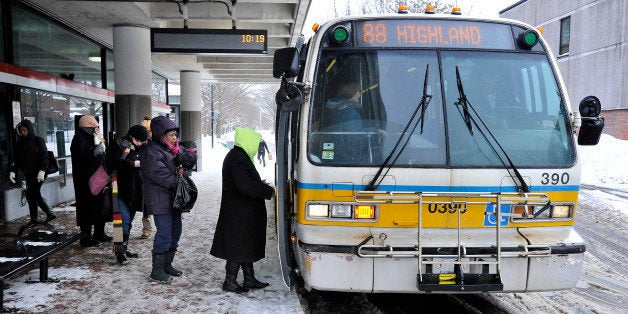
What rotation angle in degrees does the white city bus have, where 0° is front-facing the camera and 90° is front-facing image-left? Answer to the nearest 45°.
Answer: approximately 0°

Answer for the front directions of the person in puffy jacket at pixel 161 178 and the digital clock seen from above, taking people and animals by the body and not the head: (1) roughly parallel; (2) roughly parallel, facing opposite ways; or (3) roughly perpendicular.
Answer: roughly perpendicular

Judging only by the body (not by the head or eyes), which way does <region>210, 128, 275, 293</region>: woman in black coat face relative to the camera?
to the viewer's right

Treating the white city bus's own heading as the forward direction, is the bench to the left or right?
on its right

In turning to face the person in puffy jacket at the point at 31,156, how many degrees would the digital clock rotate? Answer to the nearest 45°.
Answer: approximately 90° to its right

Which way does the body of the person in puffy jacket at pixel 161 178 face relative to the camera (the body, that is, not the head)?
to the viewer's right

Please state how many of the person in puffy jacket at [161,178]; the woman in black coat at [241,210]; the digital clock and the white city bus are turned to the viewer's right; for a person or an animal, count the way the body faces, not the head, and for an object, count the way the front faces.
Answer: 2
